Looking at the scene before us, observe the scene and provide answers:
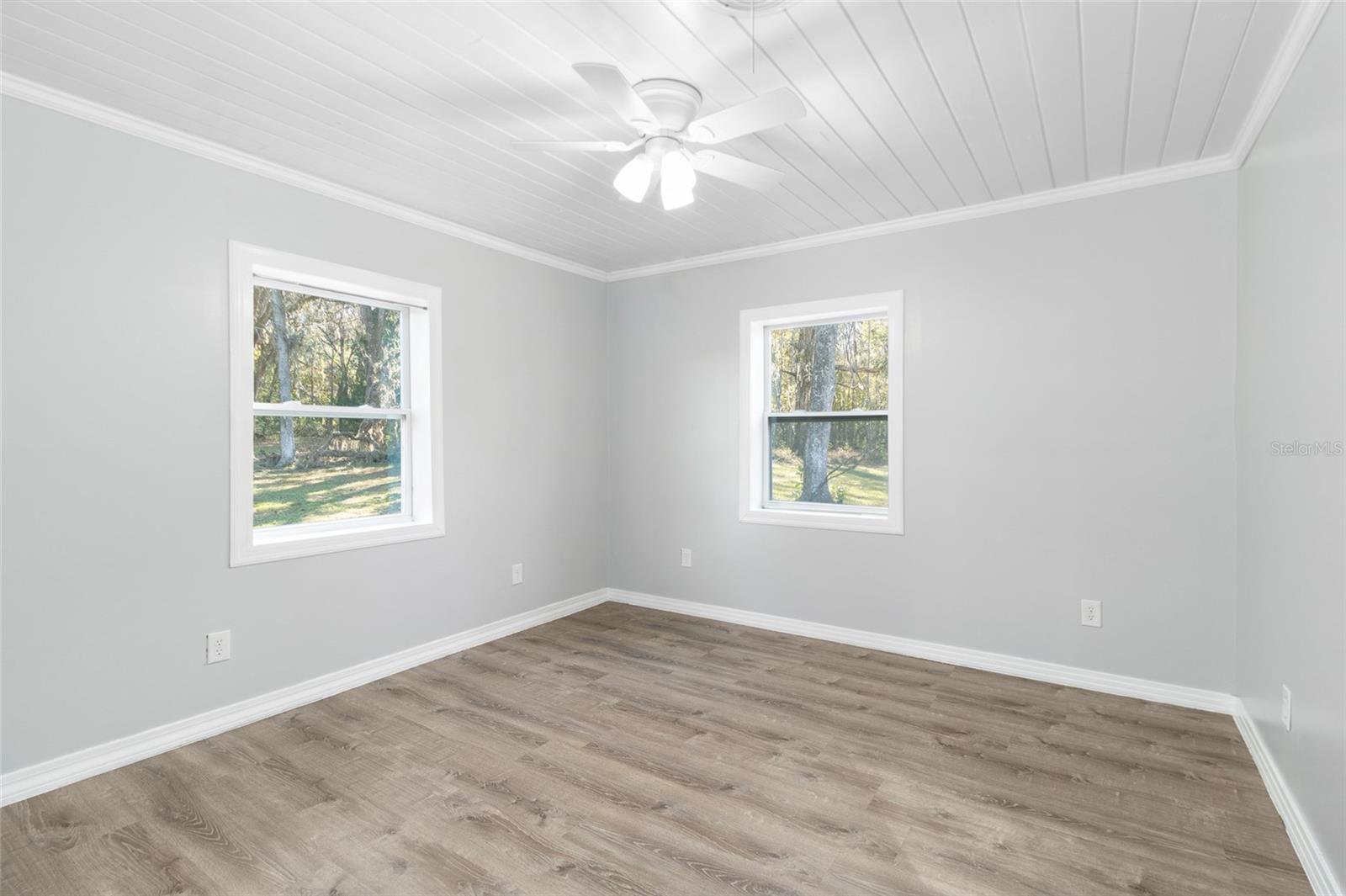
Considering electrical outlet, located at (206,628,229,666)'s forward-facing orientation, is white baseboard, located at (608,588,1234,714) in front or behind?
in front

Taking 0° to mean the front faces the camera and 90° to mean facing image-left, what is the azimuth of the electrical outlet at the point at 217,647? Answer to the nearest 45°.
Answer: approximately 315°

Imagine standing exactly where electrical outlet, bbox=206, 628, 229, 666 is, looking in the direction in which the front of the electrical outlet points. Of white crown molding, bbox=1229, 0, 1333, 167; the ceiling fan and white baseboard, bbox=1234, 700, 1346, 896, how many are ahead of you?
3

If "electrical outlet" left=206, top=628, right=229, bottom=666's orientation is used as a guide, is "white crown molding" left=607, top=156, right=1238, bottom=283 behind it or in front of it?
in front

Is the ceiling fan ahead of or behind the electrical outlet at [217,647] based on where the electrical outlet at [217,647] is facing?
ahead

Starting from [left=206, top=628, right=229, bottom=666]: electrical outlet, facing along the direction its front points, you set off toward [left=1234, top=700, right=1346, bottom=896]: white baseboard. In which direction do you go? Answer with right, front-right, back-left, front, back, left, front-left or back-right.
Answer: front

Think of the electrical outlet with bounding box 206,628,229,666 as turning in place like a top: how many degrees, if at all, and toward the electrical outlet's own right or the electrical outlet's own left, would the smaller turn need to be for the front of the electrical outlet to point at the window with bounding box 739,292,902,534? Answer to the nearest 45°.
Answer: approximately 45° to the electrical outlet's own left

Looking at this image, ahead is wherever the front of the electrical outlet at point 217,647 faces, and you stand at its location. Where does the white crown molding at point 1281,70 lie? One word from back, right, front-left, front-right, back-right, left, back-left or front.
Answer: front

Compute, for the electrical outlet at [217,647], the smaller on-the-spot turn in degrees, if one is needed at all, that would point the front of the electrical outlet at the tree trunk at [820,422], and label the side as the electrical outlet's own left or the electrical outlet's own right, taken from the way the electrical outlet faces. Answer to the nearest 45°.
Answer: approximately 45° to the electrical outlet's own left
